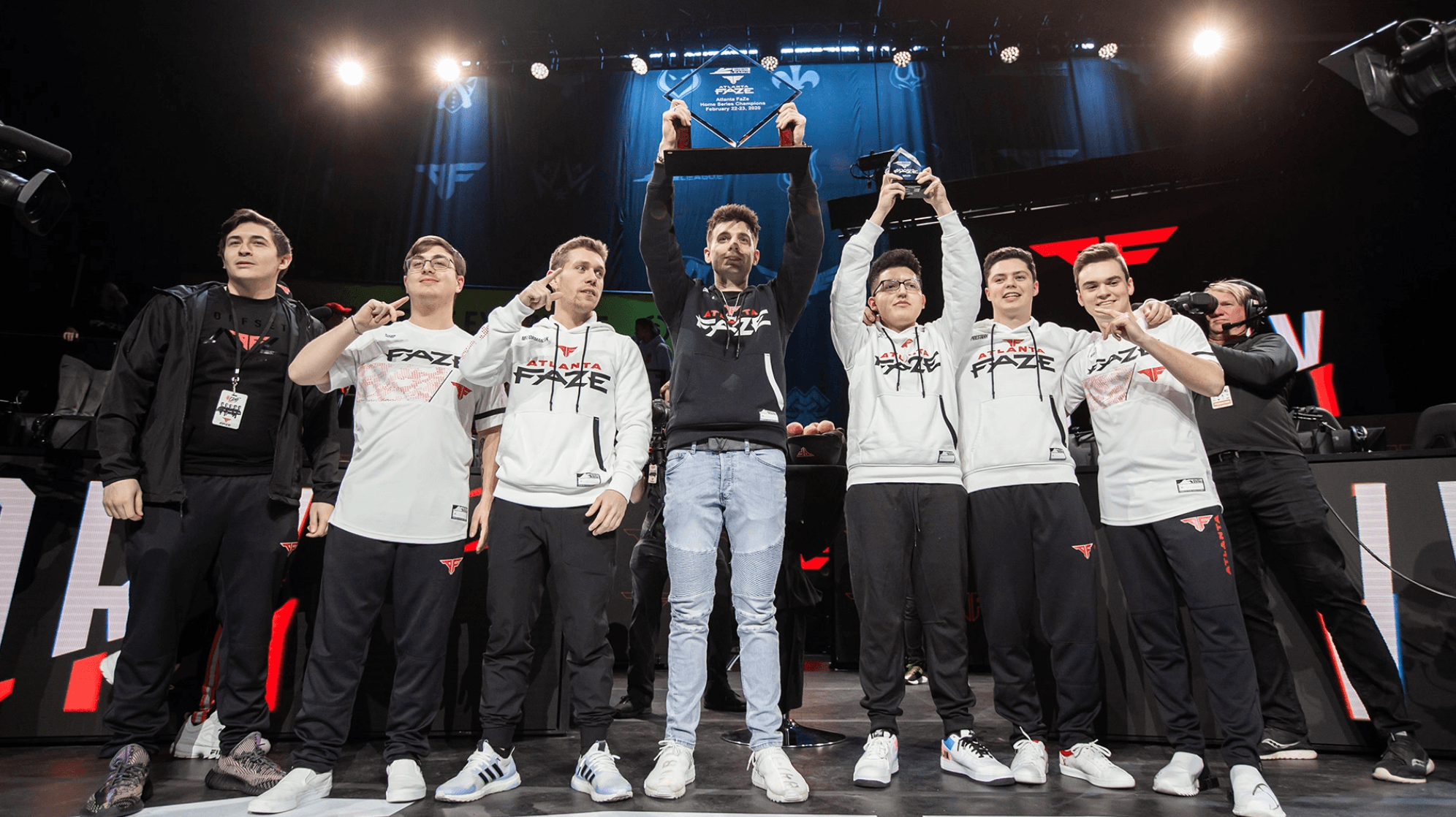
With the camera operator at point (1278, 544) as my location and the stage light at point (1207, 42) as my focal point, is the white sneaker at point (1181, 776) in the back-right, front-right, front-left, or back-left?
back-left

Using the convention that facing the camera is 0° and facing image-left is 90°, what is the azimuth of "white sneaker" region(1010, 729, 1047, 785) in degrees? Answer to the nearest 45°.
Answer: approximately 0°

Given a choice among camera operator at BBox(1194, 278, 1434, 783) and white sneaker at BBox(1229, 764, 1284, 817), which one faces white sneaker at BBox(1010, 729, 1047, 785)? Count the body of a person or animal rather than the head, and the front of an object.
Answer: the camera operator

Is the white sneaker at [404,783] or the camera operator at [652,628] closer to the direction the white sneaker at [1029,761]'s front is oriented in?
the white sneaker

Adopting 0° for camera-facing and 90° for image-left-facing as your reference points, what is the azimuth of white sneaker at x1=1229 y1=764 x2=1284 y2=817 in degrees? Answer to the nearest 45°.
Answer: approximately 315°
